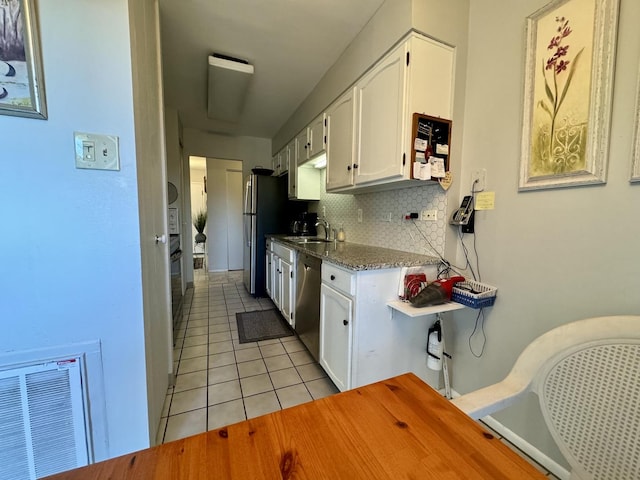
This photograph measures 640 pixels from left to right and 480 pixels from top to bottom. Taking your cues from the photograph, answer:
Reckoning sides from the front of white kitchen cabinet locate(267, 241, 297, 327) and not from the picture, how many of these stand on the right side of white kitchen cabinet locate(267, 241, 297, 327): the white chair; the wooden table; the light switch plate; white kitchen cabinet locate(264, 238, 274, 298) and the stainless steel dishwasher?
1

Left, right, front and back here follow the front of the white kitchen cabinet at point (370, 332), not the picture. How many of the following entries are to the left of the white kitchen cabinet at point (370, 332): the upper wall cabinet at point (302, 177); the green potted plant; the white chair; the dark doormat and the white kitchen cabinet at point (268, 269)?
1

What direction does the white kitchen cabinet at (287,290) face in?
to the viewer's left

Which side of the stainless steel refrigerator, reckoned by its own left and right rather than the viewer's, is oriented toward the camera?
left

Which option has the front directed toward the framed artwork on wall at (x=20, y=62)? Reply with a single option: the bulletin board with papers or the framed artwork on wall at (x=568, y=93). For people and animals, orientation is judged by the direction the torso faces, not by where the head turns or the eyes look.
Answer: the framed artwork on wall at (x=568, y=93)

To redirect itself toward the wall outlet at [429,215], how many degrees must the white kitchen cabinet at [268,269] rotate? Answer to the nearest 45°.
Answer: approximately 135° to its left

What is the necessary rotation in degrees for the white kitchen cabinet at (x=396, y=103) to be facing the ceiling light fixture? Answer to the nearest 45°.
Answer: approximately 90° to its right

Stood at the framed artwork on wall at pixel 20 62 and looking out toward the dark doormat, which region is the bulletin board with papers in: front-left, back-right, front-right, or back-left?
front-right

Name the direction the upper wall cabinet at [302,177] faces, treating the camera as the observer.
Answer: facing to the left of the viewer

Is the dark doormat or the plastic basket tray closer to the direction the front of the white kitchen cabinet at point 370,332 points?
the dark doormat

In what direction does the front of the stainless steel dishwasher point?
to the viewer's left

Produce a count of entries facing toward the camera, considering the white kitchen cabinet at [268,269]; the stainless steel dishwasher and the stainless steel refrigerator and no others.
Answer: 0
